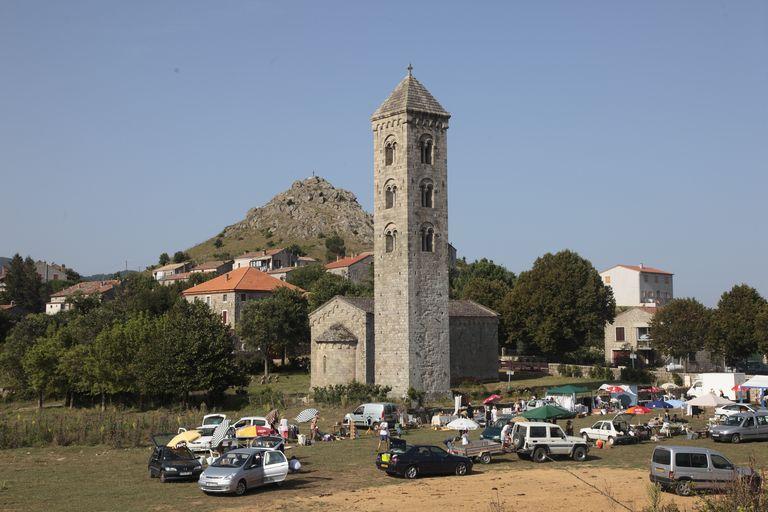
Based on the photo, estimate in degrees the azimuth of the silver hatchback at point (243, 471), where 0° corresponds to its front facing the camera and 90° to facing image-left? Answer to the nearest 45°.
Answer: approximately 45°

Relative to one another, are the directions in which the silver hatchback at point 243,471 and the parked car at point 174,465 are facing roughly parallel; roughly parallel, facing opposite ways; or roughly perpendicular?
roughly perpendicular

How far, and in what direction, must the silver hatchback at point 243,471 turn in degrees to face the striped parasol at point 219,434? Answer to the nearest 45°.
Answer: approximately 135° to its right

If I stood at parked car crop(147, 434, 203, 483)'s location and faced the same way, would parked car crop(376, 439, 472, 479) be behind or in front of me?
in front

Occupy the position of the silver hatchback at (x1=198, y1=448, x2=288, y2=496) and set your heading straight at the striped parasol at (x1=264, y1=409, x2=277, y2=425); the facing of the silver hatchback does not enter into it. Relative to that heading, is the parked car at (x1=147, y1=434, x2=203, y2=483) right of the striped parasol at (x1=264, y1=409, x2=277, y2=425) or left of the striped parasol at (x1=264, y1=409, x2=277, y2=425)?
left

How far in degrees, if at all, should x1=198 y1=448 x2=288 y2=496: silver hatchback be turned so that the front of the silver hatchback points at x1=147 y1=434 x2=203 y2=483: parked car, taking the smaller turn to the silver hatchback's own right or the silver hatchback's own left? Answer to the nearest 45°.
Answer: approximately 90° to the silver hatchback's own right
